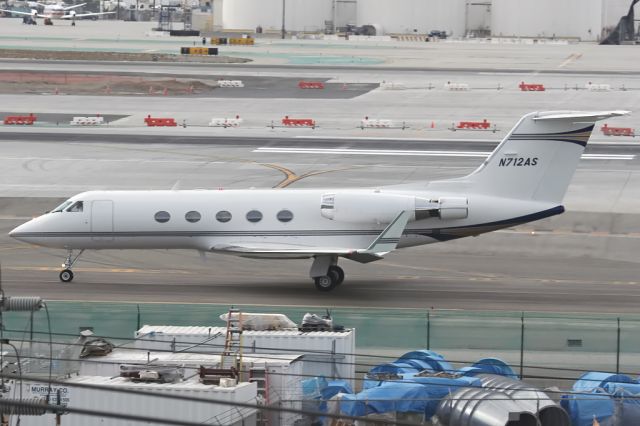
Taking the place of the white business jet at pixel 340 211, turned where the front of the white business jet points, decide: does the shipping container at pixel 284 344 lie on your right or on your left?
on your left

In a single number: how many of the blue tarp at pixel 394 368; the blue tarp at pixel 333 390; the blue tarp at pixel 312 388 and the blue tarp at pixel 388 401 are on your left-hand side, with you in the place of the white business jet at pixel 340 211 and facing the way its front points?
4

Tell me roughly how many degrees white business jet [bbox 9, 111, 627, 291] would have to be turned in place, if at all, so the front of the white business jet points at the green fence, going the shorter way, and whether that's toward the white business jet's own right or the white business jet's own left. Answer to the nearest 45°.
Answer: approximately 90° to the white business jet's own left

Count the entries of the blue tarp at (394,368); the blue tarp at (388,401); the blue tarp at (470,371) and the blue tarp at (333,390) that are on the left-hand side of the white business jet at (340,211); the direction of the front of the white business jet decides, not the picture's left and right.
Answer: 4

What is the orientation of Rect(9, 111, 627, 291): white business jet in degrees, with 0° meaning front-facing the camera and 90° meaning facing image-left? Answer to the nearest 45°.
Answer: approximately 90°

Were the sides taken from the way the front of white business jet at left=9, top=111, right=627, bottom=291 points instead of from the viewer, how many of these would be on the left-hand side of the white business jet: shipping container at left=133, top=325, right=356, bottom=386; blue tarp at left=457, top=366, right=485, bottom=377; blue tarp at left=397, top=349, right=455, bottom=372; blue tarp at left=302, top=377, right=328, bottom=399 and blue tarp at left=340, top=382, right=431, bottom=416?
5

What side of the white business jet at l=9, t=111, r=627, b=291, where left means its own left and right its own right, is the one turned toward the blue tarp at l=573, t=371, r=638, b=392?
left

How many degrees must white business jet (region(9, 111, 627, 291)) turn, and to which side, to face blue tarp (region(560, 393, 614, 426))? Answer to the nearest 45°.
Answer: approximately 90° to its left

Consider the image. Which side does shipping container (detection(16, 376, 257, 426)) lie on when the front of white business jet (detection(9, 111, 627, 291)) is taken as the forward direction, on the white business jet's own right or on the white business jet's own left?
on the white business jet's own left

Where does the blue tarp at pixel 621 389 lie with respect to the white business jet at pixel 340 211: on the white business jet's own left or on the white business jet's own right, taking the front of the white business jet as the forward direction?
on the white business jet's own left

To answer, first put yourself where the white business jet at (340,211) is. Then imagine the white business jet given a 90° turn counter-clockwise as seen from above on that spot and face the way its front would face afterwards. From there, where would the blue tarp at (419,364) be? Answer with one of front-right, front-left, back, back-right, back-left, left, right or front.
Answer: front

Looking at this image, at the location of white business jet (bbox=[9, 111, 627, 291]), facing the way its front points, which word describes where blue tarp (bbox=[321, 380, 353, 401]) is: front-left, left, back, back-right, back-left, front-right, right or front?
left

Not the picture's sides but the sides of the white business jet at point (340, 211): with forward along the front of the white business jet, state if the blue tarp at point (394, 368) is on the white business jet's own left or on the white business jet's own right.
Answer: on the white business jet's own left

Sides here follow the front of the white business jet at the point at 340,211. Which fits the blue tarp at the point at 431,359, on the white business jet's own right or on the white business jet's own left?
on the white business jet's own left
